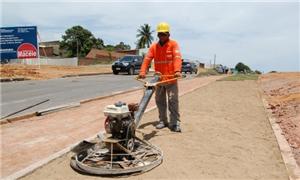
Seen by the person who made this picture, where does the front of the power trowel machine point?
facing the viewer and to the left of the viewer

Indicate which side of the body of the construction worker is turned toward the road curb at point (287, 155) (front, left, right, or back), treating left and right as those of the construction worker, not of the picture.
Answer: left
